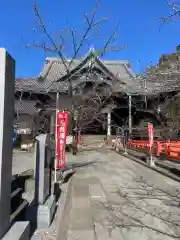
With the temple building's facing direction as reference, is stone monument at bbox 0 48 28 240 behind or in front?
in front

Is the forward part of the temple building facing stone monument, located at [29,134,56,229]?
yes

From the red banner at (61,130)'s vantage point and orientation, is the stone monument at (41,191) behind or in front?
in front

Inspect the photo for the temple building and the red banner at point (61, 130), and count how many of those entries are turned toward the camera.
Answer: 2

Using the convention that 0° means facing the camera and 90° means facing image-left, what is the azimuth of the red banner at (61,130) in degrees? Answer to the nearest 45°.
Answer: approximately 0°

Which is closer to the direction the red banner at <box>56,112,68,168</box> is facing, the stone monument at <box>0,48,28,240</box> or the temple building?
the stone monument

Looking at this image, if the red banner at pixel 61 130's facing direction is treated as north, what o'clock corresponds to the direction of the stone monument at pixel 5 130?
The stone monument is roughly at 12 o'clock from the red banner.
